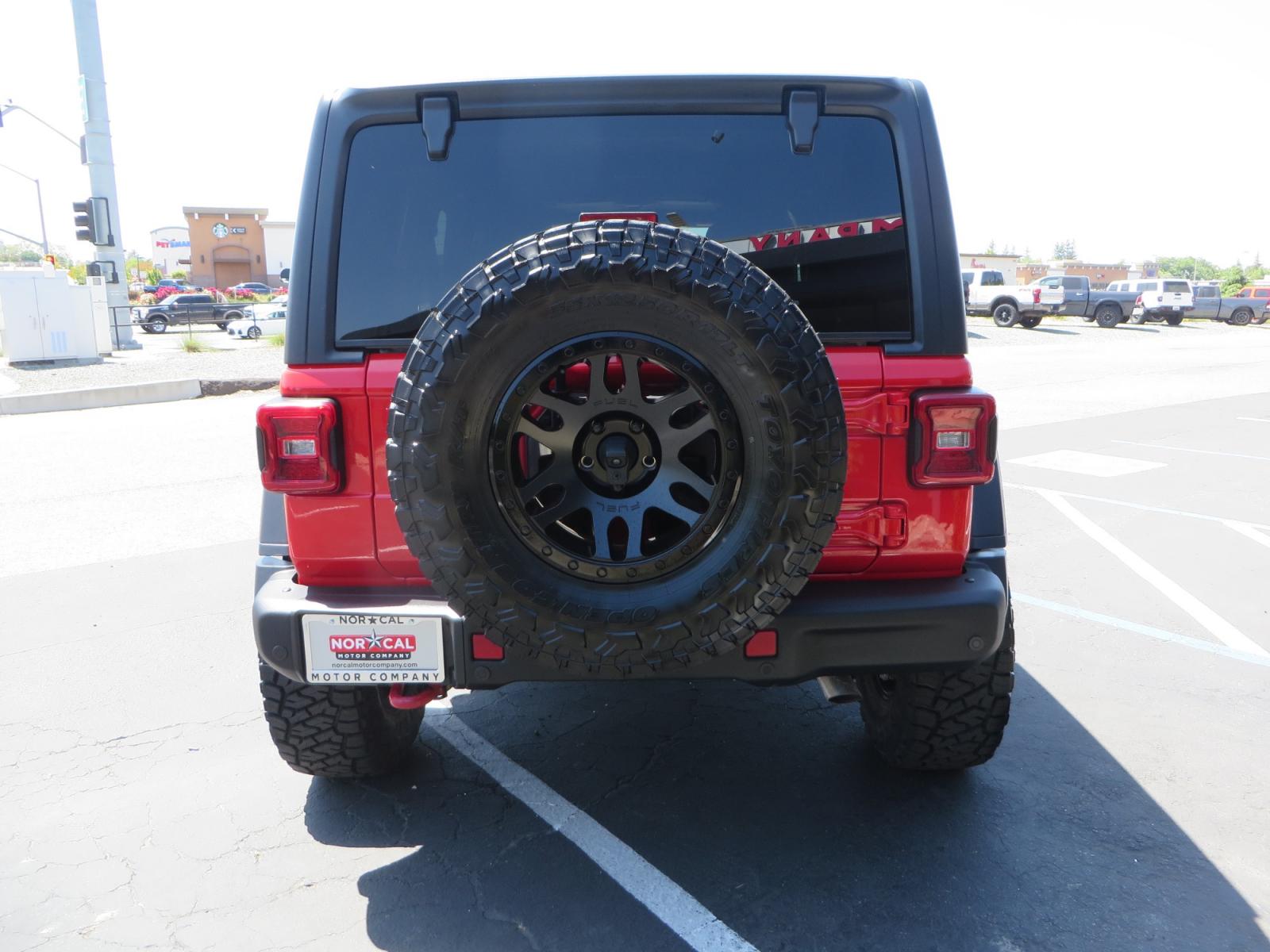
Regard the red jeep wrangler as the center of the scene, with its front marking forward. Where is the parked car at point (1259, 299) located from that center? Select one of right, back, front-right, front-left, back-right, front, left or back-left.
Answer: front-right

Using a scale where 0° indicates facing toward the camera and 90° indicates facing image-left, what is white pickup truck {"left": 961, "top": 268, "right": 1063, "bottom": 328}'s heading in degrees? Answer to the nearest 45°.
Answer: approximately 135°

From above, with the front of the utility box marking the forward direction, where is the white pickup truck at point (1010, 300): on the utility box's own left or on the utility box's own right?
on the utility box's own left

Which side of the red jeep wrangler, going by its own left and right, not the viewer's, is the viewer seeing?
back

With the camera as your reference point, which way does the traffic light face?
facing to the left of the viewer

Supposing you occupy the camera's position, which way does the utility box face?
facing the viewer

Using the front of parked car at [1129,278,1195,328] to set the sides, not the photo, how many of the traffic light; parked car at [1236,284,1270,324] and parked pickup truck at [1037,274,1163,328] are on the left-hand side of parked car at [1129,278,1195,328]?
2

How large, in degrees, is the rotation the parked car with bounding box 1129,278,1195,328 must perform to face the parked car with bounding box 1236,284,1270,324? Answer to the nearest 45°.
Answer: approximately 90° to its right

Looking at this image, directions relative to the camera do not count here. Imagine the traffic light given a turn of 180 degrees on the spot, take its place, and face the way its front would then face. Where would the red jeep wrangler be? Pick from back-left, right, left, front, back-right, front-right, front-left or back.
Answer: right
